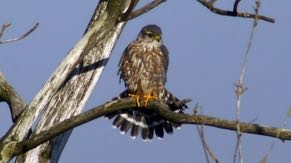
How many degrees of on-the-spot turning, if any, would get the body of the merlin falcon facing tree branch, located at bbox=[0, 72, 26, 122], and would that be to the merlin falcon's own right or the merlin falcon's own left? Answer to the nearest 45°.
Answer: approximately 45° to the merlin falcon's own right

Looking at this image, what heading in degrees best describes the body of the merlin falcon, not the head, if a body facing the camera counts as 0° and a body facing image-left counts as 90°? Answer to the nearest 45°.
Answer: approximately 0°
